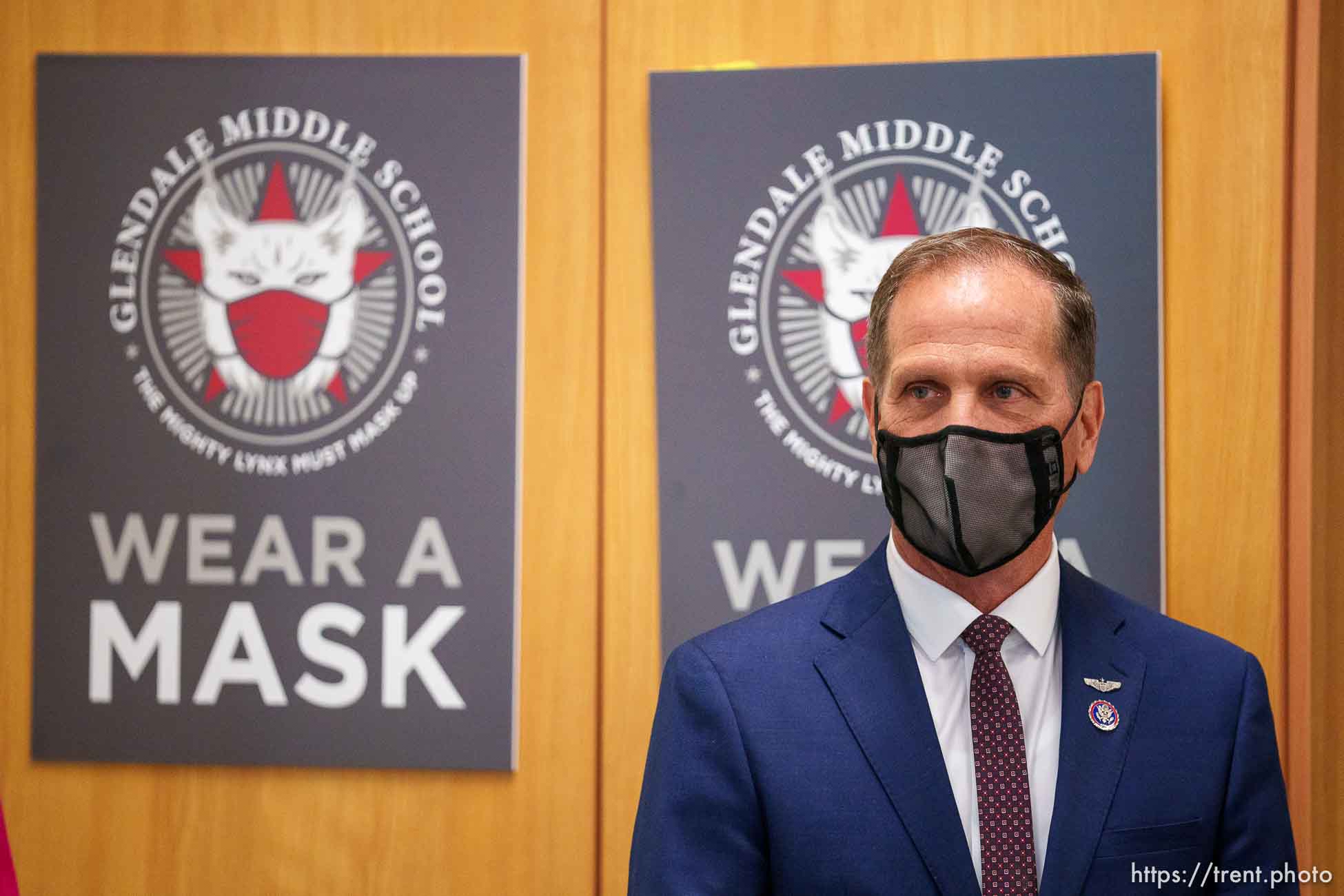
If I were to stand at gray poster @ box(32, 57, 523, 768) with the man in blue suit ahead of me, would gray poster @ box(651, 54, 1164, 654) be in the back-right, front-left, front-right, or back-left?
front-left

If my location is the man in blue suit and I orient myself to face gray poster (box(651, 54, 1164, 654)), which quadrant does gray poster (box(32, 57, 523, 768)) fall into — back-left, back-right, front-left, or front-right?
front-left

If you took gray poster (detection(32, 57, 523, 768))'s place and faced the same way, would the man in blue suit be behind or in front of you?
in front

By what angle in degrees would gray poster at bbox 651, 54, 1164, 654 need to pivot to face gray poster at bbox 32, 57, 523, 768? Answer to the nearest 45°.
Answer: approximately 90° to its right

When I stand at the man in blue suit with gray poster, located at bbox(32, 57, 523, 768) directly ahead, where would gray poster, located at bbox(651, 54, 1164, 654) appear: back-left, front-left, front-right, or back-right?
front-right

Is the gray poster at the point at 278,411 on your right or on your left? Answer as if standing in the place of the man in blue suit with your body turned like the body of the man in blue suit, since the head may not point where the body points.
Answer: on your right

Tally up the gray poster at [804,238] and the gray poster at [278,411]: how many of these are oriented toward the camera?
2

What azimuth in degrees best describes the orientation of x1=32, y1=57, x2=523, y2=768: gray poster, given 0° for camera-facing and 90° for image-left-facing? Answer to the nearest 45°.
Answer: approximately 0°

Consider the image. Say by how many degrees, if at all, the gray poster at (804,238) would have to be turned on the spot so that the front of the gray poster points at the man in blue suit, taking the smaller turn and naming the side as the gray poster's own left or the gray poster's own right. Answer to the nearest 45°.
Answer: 0° — it already faces them

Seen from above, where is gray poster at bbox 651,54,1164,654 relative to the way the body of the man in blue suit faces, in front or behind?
behind

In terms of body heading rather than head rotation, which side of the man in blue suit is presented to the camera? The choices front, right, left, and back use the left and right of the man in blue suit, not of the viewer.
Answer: front

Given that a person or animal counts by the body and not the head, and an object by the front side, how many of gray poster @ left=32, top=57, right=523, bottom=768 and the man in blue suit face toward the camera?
2

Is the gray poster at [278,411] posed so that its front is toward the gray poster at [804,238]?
no
